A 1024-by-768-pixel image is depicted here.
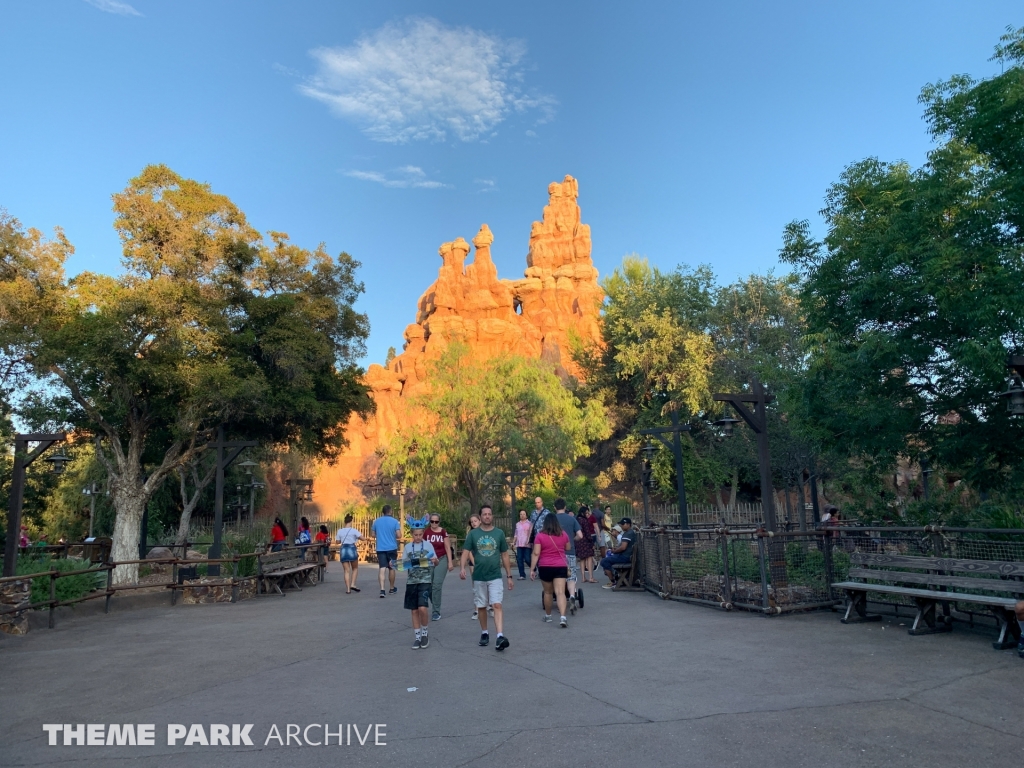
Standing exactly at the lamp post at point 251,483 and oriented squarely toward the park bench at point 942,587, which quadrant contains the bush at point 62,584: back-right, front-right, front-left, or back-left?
front-right

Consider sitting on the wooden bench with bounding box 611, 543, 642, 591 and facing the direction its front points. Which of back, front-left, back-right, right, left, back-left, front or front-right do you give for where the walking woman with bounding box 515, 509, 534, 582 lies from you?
front-right

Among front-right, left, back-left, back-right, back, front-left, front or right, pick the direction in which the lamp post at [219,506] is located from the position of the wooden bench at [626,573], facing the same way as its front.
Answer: front

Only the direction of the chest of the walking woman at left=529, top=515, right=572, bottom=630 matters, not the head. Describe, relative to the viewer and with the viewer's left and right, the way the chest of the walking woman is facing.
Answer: facing away from the viewer

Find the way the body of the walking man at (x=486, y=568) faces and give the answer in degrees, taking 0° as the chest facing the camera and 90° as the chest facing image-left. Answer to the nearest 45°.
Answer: approximately 0°

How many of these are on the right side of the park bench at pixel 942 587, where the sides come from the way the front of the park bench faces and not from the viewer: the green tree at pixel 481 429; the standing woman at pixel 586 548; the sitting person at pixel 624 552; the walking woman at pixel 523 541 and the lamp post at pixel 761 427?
5

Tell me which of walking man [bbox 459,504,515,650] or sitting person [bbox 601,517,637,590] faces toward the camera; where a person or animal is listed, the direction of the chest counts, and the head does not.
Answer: the walking man

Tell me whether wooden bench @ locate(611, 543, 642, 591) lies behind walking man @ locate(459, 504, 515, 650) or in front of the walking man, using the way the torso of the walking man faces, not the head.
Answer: behind

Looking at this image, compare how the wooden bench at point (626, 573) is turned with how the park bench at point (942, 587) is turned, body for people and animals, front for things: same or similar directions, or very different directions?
same or similar directions

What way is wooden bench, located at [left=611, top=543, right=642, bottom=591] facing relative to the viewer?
to the viewer's left

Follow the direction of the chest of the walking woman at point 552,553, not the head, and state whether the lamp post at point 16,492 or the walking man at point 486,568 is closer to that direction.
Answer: the lamp post

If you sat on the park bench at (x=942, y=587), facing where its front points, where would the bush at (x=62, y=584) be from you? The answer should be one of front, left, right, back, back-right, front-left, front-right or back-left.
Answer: front-right

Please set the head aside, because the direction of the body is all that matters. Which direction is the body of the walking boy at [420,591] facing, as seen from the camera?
toward the camera

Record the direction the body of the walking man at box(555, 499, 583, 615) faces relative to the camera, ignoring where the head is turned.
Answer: away from the camera

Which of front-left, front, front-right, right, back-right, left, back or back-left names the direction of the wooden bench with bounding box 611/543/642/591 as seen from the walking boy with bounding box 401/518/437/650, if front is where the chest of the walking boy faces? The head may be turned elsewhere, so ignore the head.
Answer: back-left

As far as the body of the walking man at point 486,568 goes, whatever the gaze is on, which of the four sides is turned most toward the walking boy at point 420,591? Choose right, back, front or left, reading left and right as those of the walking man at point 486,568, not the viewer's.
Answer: right

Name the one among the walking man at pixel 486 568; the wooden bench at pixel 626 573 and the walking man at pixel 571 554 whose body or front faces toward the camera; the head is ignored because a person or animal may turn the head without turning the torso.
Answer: the walking man at pixel 486 568

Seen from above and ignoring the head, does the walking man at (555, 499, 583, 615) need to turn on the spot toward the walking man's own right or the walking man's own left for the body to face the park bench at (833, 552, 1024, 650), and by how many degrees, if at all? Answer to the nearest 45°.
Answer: approximately 135° to the walking man's own right

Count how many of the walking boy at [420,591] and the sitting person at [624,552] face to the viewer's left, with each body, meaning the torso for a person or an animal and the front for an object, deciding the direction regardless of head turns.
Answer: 1

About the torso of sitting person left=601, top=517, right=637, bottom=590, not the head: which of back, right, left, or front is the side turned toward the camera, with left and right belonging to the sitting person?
left

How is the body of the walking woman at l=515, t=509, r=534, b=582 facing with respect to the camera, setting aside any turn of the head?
toward the camera

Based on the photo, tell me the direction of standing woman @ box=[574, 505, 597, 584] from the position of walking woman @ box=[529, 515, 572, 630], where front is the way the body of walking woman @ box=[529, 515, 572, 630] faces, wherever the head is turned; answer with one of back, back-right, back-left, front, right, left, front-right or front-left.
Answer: front
